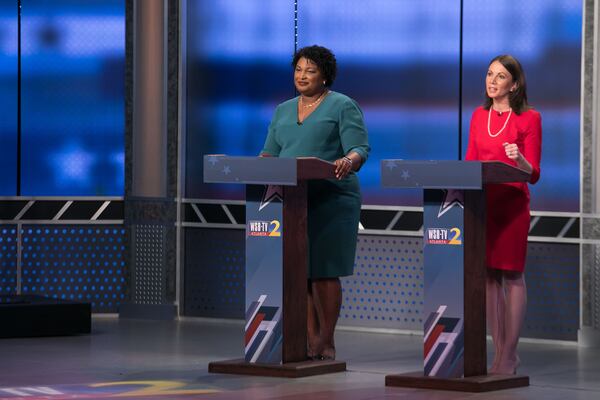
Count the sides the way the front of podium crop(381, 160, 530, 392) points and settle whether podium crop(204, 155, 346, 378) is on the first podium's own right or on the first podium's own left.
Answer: on the first podium's own right

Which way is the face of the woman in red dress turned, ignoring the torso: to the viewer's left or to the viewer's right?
to the viewer's left

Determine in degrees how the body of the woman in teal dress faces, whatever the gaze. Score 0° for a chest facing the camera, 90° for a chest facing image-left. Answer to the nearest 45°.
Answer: approximately 45°

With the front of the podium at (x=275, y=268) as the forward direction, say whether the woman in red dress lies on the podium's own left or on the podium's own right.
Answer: on the podium's own left
